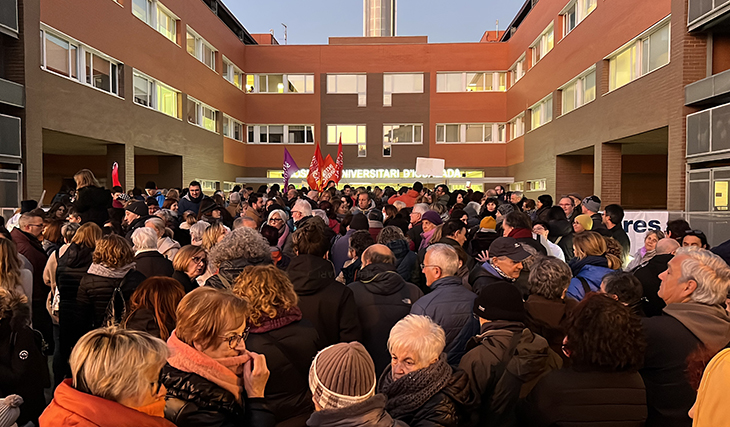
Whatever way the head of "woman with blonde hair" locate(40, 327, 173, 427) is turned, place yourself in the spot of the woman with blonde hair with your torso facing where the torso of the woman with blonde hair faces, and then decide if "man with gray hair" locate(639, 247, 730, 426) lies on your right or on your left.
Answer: on your right

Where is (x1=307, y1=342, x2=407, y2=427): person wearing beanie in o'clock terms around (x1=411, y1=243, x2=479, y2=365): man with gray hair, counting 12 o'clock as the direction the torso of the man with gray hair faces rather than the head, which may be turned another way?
The person wearing beanie is roughly at 8 o'clock from the man with gray hair.

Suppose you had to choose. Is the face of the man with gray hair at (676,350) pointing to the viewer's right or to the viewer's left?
to the viewer's left

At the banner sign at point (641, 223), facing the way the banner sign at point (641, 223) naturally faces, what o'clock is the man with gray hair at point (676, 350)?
The man with gray hair is roughly at 12 o'clock from the banner sign.

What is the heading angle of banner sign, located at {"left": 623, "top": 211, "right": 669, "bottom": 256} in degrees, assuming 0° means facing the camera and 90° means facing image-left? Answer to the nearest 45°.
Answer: approximately 0°

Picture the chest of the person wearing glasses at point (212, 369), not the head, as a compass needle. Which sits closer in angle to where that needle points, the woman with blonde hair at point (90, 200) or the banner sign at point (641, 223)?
the banner sign

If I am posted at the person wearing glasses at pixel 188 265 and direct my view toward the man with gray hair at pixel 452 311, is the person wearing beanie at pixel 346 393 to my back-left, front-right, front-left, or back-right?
front-right

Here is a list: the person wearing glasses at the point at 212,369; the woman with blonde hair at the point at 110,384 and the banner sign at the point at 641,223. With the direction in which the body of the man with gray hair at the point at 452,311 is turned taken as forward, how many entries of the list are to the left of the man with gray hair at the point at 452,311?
2

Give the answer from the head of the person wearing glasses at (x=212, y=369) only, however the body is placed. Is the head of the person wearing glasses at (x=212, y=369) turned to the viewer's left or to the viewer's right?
to the viewer's right

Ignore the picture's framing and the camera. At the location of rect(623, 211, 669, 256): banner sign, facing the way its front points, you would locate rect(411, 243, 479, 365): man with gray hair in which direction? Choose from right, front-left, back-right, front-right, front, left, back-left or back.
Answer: front

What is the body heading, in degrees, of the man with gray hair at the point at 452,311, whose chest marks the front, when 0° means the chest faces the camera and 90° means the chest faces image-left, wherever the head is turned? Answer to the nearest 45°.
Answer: approximately 135°

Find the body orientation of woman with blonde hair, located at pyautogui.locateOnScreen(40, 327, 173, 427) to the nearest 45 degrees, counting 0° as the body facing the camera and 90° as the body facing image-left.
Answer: approximately 225°

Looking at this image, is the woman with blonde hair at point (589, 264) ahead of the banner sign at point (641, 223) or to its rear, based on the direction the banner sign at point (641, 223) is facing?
ahead

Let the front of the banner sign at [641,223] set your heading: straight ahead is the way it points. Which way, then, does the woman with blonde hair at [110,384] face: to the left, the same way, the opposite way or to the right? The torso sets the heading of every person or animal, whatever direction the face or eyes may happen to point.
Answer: the opposite way

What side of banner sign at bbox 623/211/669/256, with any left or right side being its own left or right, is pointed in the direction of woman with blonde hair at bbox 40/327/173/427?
front

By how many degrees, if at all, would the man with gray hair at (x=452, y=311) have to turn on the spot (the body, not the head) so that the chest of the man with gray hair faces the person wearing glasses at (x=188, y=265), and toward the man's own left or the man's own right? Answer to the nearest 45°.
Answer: approximately 45° to the man's own left
